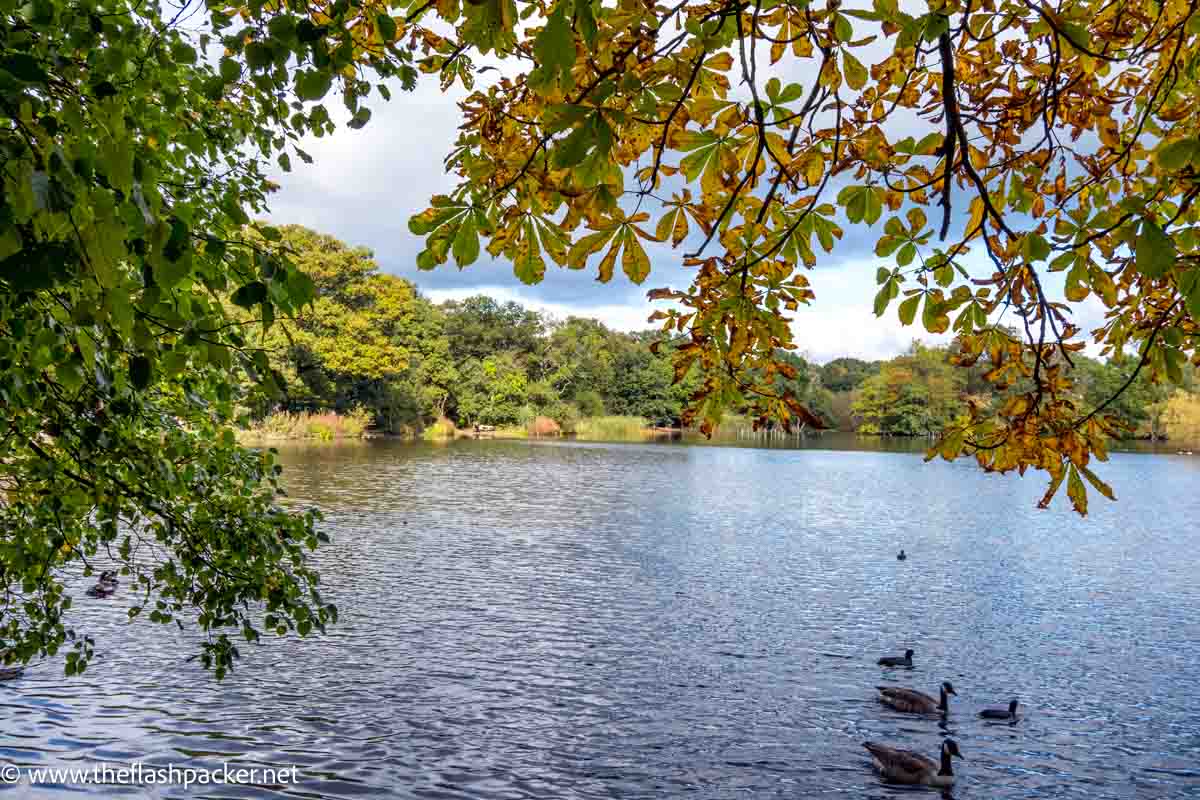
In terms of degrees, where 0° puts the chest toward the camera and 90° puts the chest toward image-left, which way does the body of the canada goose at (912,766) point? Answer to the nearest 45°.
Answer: approximately 270°

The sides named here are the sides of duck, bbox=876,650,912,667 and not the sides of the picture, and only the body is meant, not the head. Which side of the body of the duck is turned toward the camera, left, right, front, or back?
right

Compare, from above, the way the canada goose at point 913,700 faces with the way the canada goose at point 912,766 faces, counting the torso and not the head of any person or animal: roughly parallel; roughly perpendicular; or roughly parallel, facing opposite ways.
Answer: roughly parallel

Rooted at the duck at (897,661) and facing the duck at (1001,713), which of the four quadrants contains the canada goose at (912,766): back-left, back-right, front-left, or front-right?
front-right

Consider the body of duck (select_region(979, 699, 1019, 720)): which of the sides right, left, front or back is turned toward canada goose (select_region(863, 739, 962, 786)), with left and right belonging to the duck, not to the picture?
right

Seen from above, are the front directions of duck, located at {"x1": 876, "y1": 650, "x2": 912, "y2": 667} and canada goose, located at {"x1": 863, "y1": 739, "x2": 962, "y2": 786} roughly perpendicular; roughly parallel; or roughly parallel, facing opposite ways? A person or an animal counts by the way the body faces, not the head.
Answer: roughly parallel

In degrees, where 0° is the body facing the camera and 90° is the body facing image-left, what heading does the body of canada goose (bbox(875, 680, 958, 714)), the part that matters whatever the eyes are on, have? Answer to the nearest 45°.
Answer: approximately 270°

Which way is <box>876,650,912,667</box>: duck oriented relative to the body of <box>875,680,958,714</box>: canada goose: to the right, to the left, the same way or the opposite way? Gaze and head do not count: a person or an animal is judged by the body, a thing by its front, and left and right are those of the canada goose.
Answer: the same way

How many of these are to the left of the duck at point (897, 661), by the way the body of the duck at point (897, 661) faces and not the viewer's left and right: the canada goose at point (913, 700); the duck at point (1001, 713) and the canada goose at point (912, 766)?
0

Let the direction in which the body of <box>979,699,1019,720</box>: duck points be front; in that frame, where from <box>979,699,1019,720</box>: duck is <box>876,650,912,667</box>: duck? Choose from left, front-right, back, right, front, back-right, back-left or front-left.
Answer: back-left

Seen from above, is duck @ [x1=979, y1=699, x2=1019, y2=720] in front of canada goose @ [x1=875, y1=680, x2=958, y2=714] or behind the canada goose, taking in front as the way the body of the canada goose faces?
in front

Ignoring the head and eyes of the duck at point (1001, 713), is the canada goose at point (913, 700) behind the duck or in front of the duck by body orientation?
behind

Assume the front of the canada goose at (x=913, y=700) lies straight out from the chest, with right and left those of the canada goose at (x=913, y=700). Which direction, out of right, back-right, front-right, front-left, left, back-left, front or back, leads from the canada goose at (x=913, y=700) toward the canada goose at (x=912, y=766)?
right

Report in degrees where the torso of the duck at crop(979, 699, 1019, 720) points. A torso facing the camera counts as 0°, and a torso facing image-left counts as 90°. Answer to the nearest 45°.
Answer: approximately 270°

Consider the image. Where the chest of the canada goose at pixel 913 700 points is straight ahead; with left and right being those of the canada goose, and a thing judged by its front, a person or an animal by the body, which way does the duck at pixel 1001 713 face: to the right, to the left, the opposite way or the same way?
the same way

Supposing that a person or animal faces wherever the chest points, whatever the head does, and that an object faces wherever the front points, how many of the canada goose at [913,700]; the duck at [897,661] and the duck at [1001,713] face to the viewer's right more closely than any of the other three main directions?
3
